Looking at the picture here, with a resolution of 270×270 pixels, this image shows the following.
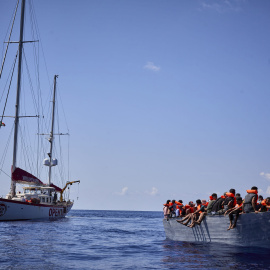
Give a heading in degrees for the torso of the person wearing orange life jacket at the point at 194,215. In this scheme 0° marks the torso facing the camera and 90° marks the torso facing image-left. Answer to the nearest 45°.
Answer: approximately 45°

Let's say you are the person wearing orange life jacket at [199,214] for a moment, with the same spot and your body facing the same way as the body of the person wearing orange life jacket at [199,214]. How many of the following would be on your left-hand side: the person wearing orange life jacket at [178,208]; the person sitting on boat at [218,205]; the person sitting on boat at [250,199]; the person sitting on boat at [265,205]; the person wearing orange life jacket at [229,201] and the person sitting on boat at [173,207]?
4

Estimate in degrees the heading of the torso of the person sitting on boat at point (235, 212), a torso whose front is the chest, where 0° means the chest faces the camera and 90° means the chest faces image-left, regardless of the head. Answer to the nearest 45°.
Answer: approximately 45°

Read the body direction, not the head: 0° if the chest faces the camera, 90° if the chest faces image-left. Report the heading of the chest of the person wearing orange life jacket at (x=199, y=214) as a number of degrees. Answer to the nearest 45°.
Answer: approximately 45°

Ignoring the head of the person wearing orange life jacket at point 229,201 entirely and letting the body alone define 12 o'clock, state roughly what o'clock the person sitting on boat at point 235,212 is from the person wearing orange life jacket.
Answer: The person sitting on boat is roughly at 10 o'clock from the person wearing orange life jacket.
